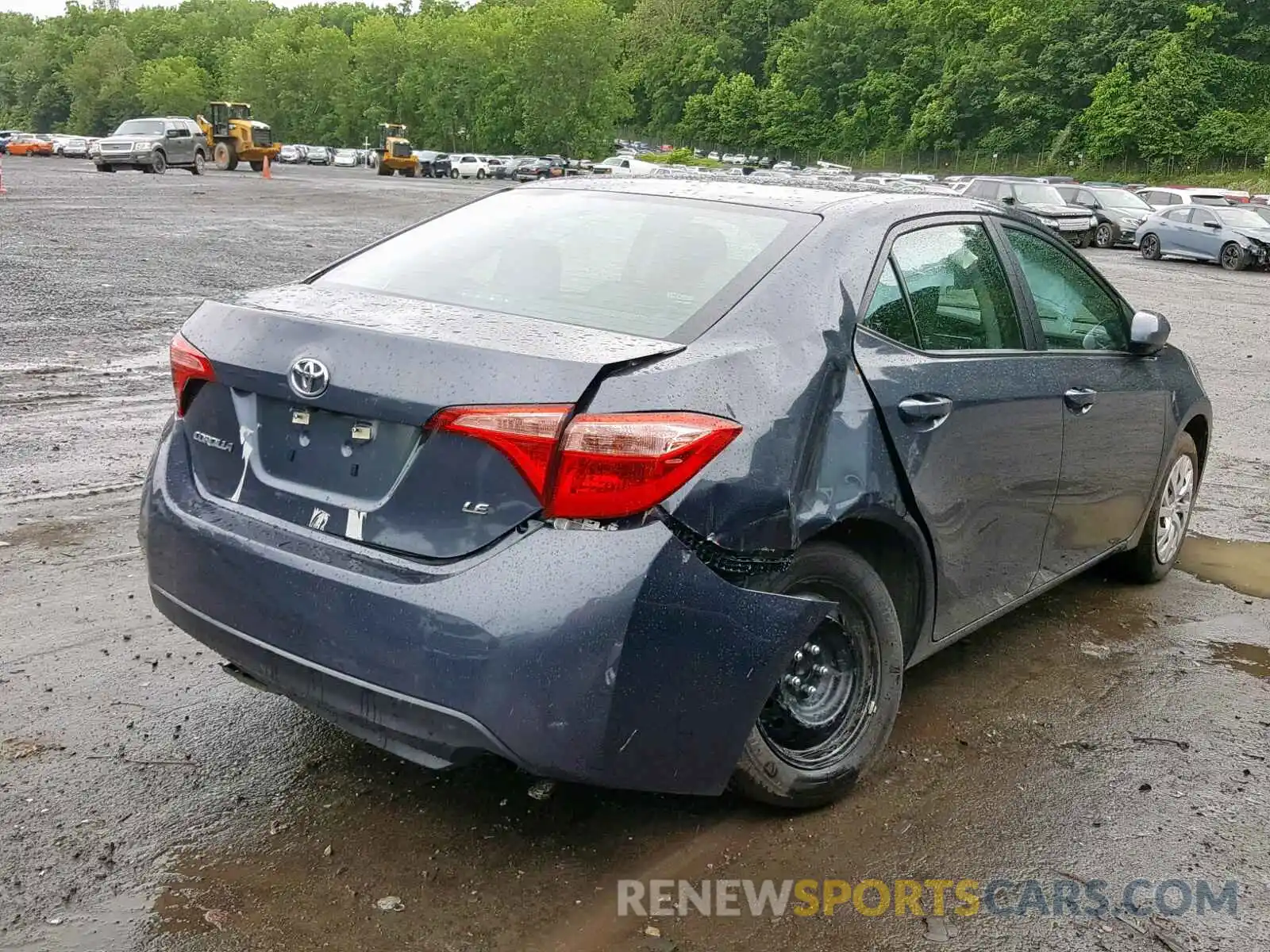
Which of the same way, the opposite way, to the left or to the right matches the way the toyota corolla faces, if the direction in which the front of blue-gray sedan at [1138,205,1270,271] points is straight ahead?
to the left

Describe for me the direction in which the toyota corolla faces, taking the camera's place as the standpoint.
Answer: facing away from the viewer and to the right of the viewer

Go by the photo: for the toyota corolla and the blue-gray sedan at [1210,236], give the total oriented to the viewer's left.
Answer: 0

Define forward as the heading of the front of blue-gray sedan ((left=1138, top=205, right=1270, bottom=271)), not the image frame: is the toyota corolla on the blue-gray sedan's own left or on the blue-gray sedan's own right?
on the blue-gray sedan's own right

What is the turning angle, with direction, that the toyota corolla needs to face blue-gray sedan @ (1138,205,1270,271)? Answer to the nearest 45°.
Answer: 0° — it already faces it

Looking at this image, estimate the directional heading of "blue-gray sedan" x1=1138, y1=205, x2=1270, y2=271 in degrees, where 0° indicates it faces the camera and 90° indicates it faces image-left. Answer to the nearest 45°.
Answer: approximately 315°
